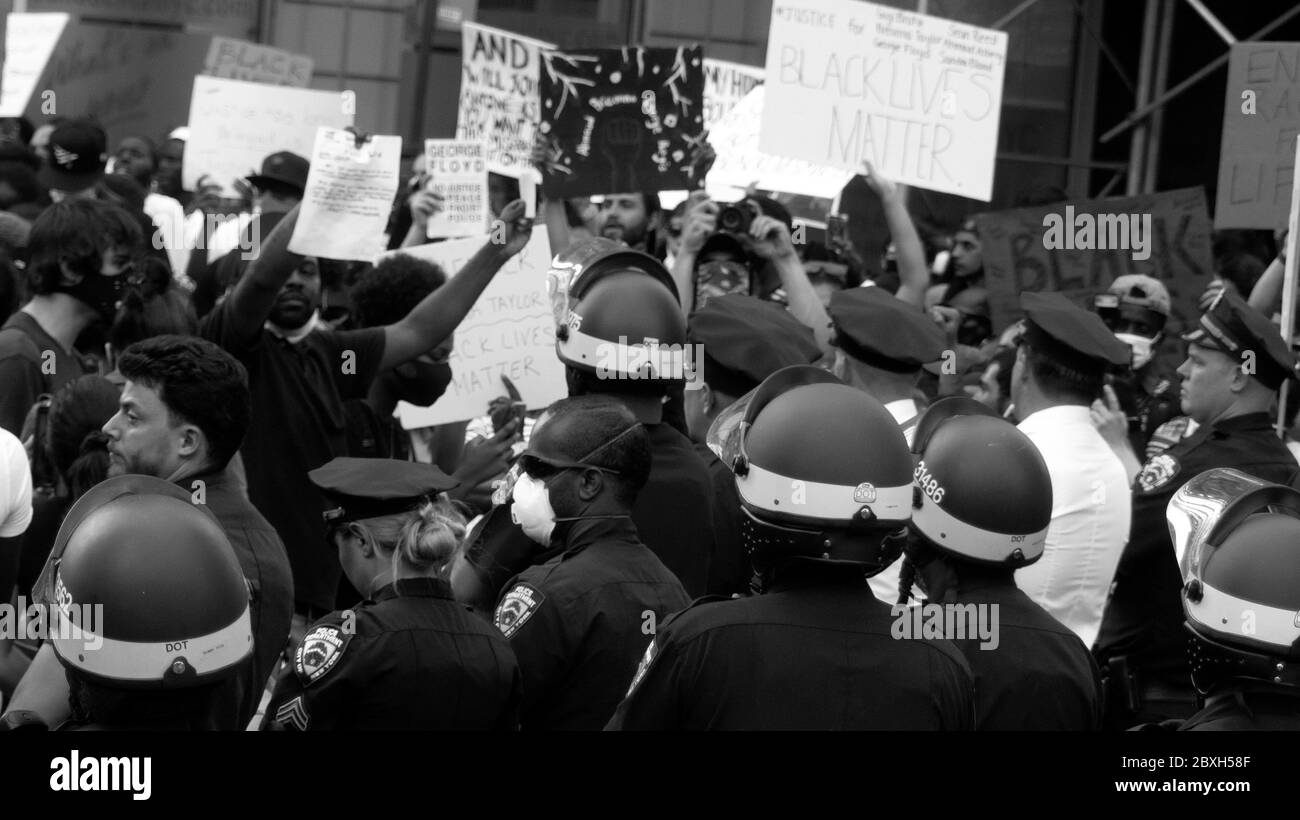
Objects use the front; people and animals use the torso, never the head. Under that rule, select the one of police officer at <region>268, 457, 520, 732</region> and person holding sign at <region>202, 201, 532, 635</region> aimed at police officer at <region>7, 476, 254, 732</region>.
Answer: the person holding sign

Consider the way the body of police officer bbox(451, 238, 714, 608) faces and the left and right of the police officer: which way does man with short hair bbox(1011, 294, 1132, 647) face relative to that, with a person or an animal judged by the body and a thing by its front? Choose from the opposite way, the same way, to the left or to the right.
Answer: the same way

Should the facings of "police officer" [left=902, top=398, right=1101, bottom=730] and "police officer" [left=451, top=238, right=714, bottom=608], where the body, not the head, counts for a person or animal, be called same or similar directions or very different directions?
same or similar directions

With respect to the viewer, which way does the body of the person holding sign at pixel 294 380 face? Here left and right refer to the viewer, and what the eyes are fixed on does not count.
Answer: facing the viewer

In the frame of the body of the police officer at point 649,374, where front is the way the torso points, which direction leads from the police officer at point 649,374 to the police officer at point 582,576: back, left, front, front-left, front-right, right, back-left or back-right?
back-left

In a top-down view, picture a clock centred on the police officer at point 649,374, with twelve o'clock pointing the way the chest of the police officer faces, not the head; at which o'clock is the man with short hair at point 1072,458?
The man with short hair is roughly at 4 o'clock from the police officer.

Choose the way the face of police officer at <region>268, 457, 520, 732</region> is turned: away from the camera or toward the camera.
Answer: away from the camera

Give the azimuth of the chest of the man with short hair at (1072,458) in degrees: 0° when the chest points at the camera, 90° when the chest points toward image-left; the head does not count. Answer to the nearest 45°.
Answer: approximately 135°

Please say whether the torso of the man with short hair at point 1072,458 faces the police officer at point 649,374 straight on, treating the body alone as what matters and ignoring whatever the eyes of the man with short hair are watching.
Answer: no

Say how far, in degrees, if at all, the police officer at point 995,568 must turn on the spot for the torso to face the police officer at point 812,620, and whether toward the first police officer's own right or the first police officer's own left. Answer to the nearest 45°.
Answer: approximately 135° to the first police officer's own left

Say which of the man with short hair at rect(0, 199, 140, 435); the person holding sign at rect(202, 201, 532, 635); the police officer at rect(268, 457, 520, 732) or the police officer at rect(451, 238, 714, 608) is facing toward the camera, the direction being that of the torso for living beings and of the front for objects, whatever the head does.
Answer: the person holding sign

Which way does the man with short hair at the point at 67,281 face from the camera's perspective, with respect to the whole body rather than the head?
to the viewer's right

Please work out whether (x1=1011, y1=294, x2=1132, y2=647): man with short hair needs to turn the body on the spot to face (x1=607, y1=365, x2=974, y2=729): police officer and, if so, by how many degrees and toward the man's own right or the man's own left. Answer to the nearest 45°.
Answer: approximately 135° to the man's own left

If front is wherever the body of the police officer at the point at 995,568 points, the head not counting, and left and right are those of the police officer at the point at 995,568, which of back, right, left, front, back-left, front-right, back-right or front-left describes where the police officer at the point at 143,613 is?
left

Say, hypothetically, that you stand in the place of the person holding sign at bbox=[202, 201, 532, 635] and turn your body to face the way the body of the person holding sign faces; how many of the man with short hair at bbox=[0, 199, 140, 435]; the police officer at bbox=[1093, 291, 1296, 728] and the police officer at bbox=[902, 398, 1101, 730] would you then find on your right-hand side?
1

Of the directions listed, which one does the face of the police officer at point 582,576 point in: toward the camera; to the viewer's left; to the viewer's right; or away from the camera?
to the viewer's left

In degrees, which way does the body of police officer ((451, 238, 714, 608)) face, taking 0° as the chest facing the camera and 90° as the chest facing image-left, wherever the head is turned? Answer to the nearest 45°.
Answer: approximately 135°

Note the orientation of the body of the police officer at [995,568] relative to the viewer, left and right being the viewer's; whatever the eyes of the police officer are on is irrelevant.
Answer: facing away from the viewer and to the left of the viewer

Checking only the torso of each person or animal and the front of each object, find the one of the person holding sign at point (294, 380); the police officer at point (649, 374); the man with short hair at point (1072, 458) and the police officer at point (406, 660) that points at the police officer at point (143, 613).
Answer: the person holding sign
